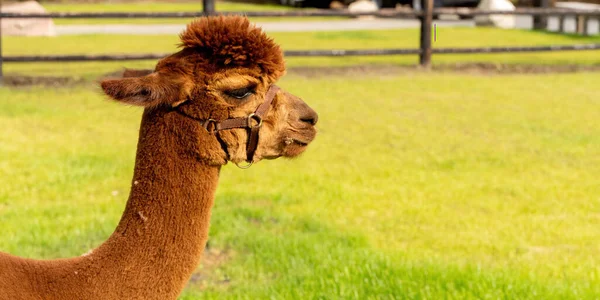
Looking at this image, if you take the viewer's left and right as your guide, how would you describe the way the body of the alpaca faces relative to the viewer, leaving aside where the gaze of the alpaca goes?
facing to the right of the viewer
